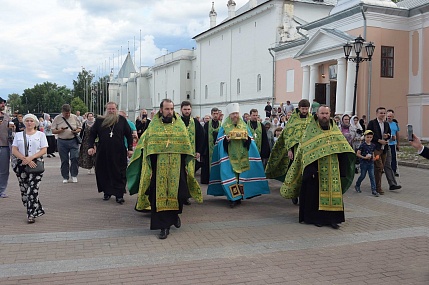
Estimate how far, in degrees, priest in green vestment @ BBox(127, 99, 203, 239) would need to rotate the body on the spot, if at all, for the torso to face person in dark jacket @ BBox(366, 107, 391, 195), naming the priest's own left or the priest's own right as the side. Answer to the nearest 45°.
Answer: approximately 135° to the priest's own left

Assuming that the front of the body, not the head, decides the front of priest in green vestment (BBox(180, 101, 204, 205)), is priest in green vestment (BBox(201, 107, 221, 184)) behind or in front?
behind

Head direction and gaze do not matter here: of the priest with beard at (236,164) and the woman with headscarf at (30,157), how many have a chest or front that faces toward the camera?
2

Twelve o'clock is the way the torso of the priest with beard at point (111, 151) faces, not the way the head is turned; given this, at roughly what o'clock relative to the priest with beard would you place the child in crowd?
The child in crowd is roughly at 9 o'clock from the priest with beard.

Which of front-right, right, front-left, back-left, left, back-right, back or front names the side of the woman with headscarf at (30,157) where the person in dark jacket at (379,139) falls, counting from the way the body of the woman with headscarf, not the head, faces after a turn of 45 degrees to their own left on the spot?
front-left

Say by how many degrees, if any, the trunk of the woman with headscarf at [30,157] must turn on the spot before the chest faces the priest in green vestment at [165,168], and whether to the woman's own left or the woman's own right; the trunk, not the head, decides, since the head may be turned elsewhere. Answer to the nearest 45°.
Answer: approximately 45° to the woman's own left

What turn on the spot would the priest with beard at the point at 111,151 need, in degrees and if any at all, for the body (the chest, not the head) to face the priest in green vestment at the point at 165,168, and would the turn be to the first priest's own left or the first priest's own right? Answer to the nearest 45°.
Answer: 0° — they already face them

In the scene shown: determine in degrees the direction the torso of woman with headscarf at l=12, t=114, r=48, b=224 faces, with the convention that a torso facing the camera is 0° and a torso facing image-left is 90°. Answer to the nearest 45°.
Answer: approximately 0°

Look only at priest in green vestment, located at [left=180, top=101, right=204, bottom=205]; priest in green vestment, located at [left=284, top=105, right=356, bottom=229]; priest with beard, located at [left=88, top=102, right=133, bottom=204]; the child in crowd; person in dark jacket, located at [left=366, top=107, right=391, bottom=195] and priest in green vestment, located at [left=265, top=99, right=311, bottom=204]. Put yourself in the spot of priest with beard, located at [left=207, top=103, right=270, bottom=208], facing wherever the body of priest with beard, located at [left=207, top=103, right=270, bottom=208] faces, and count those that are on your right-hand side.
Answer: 2

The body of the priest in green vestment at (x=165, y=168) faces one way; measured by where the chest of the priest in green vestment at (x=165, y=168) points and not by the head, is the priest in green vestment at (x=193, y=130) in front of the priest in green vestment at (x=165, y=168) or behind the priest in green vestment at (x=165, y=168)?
behind

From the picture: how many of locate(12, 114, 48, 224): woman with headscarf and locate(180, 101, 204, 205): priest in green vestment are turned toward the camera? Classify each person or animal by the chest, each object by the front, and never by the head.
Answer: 2

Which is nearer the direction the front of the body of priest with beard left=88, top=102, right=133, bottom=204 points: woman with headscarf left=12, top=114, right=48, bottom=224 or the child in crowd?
the woman with headscarf
